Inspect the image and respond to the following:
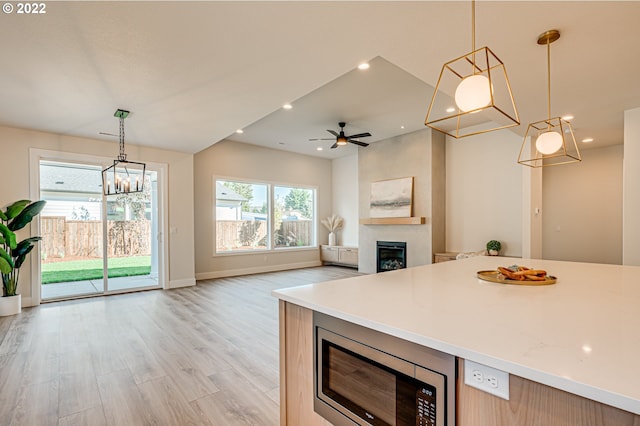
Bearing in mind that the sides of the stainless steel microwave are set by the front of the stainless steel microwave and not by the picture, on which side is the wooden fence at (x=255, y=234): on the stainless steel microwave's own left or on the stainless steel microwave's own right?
on the stainless steel microwave's own right

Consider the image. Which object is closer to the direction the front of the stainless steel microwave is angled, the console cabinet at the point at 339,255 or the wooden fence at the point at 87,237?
the wooden fence

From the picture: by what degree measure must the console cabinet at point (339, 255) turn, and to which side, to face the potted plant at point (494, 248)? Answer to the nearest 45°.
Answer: approximately 90° to its left

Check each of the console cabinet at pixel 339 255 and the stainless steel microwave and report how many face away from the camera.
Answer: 0

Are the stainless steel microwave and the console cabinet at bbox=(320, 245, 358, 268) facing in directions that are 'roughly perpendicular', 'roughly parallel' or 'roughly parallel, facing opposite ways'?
roughly parallel

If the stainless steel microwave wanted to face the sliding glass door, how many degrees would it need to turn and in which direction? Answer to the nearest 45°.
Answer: approximately 90° to its right

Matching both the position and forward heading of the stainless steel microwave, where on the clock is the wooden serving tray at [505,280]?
The wooden serving tray is roughly at 6 o'clock from the stainless steel microwave.

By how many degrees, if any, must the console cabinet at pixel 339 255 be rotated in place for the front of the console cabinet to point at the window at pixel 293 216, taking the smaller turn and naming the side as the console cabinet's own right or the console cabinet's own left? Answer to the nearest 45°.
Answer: approximately 45° to the console cabinet's own right

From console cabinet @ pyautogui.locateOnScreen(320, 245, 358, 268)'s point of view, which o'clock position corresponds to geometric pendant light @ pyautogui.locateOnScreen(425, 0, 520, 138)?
The geometric pendant light is roughly at 10 o'clock from the console cabinet.

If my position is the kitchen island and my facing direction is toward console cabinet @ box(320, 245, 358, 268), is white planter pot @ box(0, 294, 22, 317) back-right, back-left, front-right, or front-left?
front-left

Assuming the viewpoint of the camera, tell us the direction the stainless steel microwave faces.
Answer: facing the viewer and to the left of the viewer

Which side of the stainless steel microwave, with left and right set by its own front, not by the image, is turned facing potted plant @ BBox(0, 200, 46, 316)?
right

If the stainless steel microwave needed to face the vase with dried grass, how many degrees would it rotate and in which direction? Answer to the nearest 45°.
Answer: approximately 135° to its right

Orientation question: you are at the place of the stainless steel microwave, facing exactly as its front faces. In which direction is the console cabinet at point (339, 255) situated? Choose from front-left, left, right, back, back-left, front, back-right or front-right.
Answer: back-right

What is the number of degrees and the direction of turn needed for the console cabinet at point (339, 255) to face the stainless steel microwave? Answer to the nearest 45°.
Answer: approximately 45° to its left

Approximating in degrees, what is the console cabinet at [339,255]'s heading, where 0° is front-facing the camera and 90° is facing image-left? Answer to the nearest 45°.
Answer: approximately 45°

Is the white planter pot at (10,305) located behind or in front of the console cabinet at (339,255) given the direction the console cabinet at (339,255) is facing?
in front
